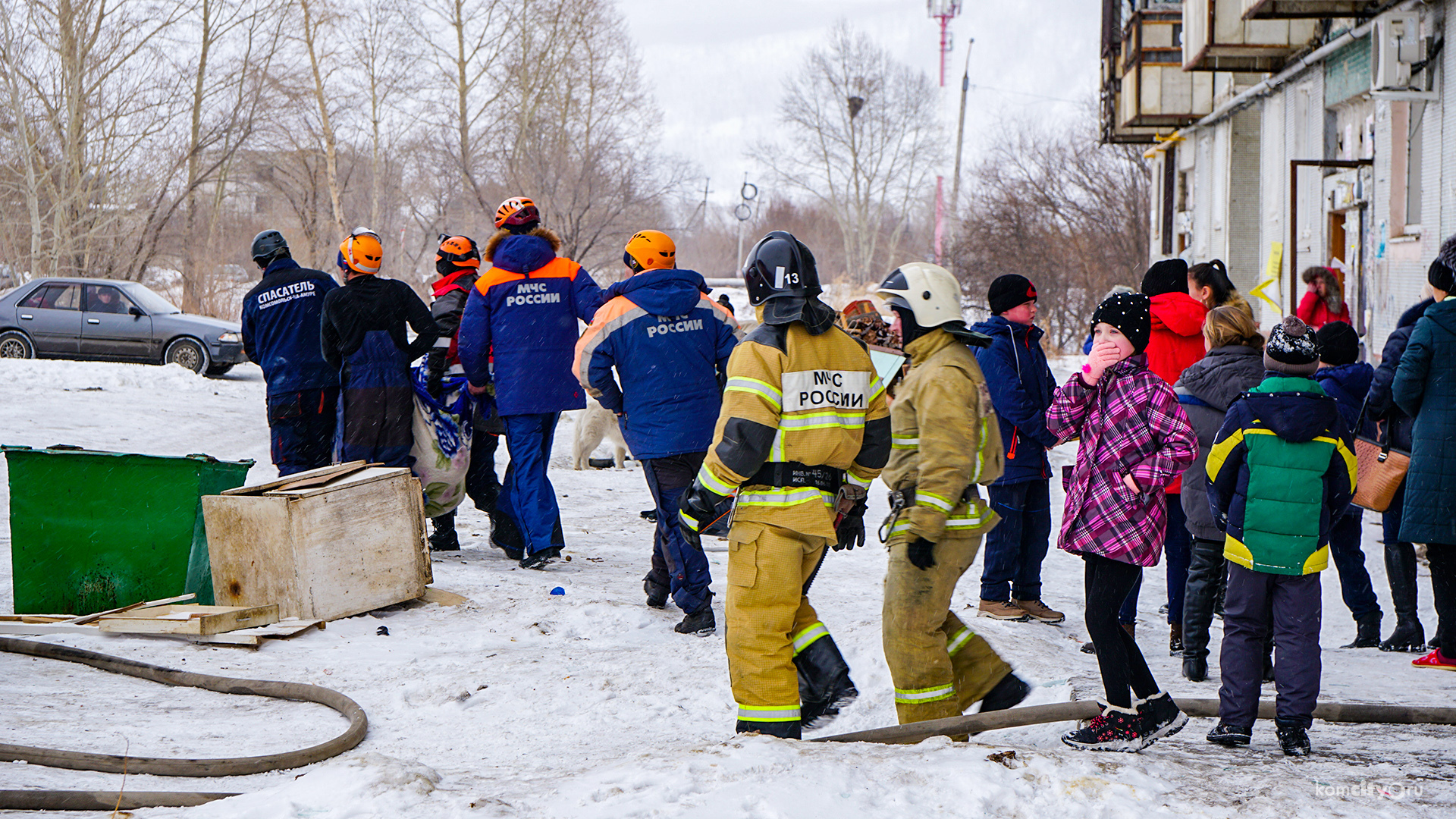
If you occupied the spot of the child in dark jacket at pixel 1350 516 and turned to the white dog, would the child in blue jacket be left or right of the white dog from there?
left

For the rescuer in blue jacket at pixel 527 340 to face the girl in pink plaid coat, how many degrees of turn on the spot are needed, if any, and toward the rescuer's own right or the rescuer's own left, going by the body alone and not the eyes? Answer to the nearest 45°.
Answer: approximately 135° to the rescuer's own right

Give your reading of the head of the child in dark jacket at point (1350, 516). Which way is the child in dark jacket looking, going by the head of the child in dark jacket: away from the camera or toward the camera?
away from the camera

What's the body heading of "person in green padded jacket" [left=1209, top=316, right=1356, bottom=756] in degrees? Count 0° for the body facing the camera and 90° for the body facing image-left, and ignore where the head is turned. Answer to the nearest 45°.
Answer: approximately 180°

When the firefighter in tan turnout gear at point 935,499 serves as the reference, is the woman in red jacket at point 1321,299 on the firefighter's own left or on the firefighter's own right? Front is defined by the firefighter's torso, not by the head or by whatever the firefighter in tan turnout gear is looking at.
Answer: on the firefighter's own right

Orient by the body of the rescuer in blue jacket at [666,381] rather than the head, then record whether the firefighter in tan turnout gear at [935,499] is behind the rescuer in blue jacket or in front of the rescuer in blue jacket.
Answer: behind

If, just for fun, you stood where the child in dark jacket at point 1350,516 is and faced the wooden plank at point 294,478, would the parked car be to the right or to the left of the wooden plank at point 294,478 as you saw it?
right

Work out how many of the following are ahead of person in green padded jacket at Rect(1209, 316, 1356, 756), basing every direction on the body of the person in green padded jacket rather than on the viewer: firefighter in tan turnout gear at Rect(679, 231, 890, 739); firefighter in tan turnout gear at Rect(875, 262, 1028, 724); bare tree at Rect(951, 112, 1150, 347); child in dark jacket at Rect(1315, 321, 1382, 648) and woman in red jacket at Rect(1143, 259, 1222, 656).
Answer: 3

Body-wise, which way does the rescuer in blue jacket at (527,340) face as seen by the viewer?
away from the camera

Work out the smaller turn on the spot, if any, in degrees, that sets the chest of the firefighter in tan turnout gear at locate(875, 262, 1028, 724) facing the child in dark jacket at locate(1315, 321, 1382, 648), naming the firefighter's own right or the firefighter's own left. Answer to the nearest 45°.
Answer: approximately 135° to the firefighter's own right

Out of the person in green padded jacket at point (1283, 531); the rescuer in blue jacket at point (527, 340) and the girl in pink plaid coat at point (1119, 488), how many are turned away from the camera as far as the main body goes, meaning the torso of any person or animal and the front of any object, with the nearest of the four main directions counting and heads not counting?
2

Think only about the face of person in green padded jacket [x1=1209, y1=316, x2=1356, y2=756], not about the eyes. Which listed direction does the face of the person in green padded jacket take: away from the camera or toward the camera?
away from the camera

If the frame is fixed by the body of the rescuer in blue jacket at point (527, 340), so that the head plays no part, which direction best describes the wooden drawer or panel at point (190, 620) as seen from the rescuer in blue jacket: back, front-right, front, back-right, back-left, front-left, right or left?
back-left
